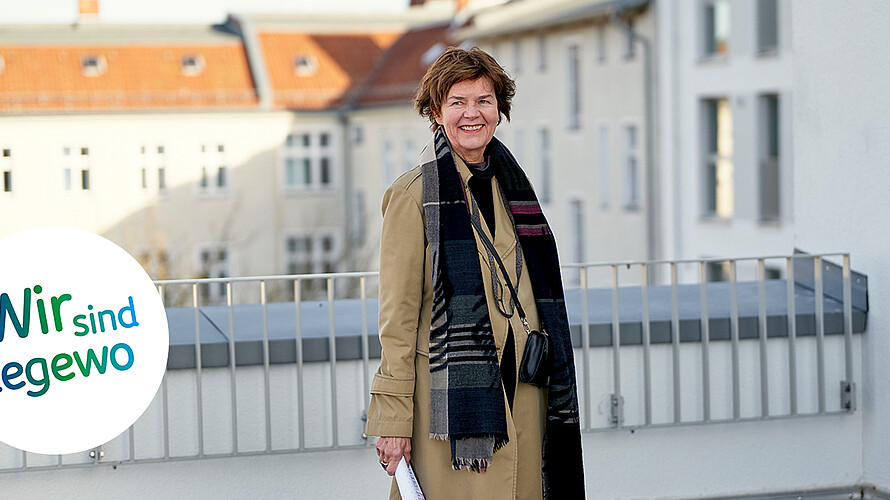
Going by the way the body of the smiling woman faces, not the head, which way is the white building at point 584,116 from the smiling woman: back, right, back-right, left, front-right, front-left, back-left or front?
back-left

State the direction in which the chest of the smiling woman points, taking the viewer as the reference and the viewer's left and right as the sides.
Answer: facing the viewer and to the right of the viewer

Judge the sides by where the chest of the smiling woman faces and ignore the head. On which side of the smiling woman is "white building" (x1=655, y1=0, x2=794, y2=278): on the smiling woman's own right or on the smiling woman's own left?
on the smiling woman's own left

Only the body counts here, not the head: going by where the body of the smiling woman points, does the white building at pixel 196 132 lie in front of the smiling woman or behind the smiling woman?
behind
